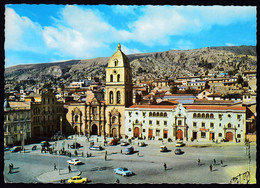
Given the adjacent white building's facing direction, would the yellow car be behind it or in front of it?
in front

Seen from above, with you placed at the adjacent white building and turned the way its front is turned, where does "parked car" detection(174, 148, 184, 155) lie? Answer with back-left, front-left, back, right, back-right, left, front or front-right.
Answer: front

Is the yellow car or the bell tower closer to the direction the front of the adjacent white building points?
the yellow car

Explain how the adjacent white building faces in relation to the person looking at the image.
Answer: facing the viewer

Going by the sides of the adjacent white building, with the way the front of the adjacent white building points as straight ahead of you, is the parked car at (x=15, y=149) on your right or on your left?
on your right

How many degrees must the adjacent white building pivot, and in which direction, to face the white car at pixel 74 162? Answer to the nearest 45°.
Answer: approximately 45° to its right

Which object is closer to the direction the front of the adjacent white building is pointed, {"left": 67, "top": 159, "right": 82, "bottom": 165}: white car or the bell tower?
the white car

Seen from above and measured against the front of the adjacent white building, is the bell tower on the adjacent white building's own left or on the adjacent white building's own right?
on the adjacent white building's own right

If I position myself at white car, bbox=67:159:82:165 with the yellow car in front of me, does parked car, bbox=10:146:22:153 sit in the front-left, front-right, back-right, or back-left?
back-right
